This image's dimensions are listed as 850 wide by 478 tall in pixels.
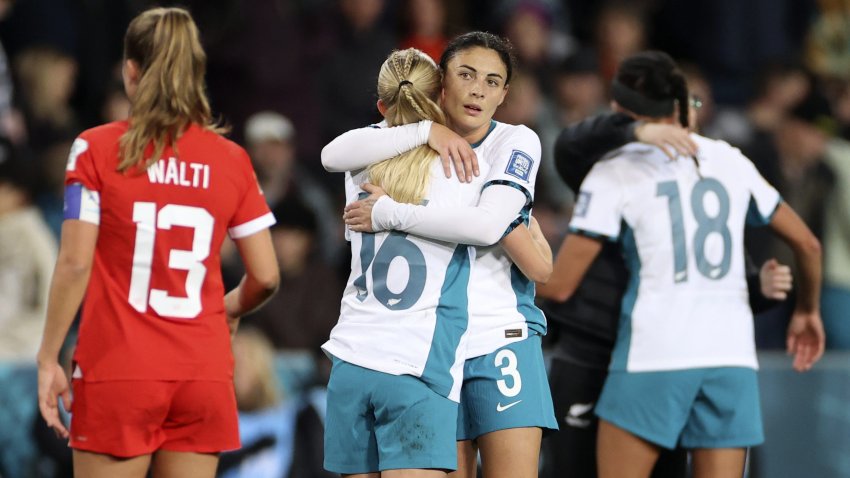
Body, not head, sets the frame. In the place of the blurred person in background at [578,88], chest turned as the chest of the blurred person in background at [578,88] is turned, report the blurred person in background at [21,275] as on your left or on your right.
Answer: on your right

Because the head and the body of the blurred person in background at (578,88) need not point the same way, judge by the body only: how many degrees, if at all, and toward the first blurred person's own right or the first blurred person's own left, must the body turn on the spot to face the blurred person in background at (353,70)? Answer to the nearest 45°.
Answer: approximately 90° to the first blurred person's own right

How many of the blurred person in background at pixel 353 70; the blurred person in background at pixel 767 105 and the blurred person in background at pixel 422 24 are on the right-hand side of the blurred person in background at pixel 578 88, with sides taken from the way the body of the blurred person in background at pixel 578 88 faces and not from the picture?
2

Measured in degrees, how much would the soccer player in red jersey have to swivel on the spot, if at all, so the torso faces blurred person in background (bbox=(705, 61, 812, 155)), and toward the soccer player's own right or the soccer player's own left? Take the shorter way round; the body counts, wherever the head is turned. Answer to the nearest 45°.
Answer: approximately 45° to the soccer player's own right

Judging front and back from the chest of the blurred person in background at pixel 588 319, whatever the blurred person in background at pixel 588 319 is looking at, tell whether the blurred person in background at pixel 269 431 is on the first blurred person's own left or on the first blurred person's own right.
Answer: on the first blurred person's own right

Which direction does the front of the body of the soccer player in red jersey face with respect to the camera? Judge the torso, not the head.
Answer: away from the camera

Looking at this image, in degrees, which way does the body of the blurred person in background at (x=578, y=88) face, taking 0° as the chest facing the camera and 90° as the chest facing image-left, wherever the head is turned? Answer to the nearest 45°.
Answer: approximately 0°

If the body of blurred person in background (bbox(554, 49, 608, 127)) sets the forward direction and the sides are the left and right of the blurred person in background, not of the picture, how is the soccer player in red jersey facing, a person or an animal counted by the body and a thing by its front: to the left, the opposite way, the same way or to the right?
the opposite way

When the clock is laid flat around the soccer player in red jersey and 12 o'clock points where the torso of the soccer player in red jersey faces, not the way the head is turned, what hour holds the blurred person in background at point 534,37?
The blurred person in background is roughly at 1 o'clock from the soccer player in red jersey.
